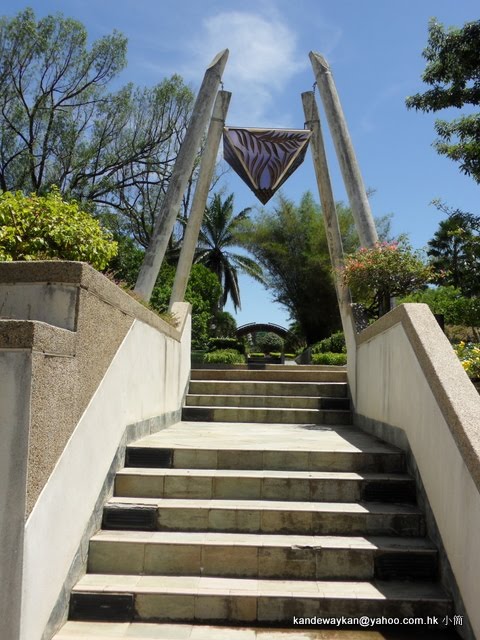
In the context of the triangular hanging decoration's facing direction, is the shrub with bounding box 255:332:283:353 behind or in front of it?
behind

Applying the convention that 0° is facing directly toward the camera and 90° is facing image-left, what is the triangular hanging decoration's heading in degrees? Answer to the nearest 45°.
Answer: approximately 0°

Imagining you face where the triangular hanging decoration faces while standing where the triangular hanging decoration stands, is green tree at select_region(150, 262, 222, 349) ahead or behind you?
behind

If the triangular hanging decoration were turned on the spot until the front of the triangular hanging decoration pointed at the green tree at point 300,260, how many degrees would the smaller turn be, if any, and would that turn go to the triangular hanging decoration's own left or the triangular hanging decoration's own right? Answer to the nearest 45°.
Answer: approximately 180°

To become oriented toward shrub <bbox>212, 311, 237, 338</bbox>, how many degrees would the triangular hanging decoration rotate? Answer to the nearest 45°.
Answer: approximately 180°

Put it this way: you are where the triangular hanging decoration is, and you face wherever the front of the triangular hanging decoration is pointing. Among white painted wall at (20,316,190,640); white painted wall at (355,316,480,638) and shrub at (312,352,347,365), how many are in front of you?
2

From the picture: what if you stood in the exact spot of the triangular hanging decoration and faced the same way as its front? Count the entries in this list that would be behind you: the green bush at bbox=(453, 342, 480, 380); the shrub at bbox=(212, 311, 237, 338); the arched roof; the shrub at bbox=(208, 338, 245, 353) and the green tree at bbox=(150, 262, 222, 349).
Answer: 4

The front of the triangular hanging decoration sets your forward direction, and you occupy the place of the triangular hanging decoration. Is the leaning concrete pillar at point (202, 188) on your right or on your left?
on your right

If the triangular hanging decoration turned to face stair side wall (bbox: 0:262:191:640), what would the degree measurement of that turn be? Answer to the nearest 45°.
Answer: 0° — it already faces it

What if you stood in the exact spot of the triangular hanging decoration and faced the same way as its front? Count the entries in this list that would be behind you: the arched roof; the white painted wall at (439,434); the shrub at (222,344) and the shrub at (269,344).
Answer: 3

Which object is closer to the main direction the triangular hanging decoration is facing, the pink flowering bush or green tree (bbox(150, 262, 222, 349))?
the pink flowering bush

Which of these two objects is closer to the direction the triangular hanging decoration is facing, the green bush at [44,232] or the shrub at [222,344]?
the green bush

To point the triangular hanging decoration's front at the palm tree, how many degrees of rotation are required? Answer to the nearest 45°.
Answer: approximately 180°
